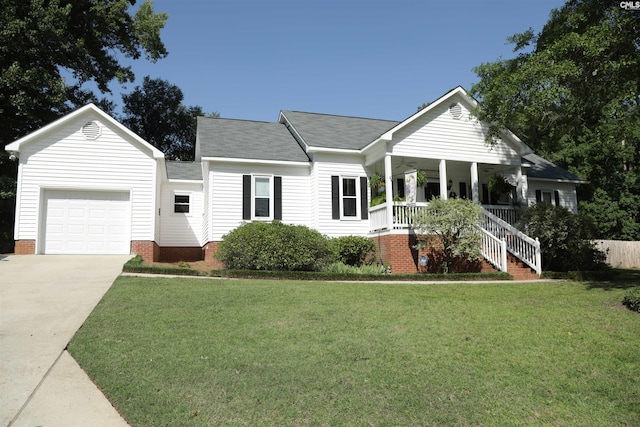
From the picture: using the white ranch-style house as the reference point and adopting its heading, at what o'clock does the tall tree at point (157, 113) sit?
The tall tree is roughly at 5 o'clock from the white ranch-style house.

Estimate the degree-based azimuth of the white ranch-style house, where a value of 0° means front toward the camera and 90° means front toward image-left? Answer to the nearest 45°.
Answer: approximately 0°

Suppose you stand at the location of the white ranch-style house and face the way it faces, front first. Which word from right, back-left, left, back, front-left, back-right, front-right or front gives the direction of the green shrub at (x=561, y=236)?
left

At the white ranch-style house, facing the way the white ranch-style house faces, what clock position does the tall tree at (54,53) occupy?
The tall tree is roughly at 4 o'clock from the white ranch-style house.

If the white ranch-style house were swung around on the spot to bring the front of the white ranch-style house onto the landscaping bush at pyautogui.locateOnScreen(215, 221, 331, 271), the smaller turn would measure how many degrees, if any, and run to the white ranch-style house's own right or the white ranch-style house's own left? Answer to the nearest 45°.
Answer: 0° — it already faces it

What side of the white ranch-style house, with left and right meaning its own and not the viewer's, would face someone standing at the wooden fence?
left

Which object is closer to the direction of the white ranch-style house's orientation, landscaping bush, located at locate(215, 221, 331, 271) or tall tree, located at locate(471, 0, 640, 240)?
the landscaping bush
